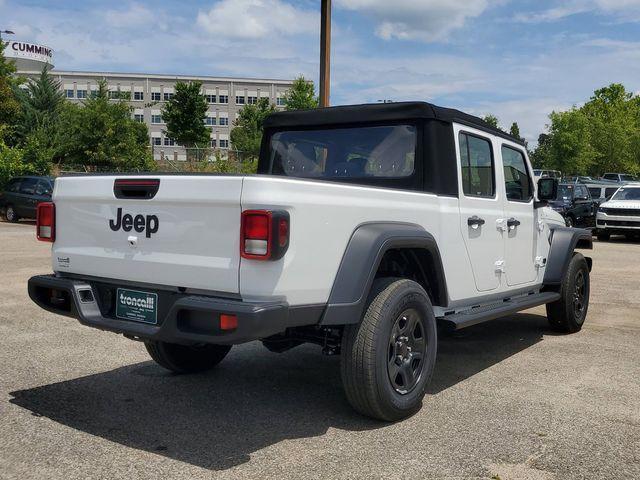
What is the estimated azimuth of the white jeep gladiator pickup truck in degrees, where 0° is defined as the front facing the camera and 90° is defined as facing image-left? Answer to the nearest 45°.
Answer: approximately 225°

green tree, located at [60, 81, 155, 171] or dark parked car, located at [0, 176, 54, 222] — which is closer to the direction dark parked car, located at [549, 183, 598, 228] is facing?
the dark parked car

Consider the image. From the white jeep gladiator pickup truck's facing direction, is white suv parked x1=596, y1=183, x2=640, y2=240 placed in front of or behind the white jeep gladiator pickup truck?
in front

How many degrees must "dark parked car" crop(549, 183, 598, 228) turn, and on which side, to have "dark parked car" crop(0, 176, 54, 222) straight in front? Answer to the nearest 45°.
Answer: approximately 45° to its right

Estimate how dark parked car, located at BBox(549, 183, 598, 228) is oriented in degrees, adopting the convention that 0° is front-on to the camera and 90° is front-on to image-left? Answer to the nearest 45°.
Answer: approximately 45°

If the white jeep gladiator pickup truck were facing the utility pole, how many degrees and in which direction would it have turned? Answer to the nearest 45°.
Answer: approximately 45° to its left
